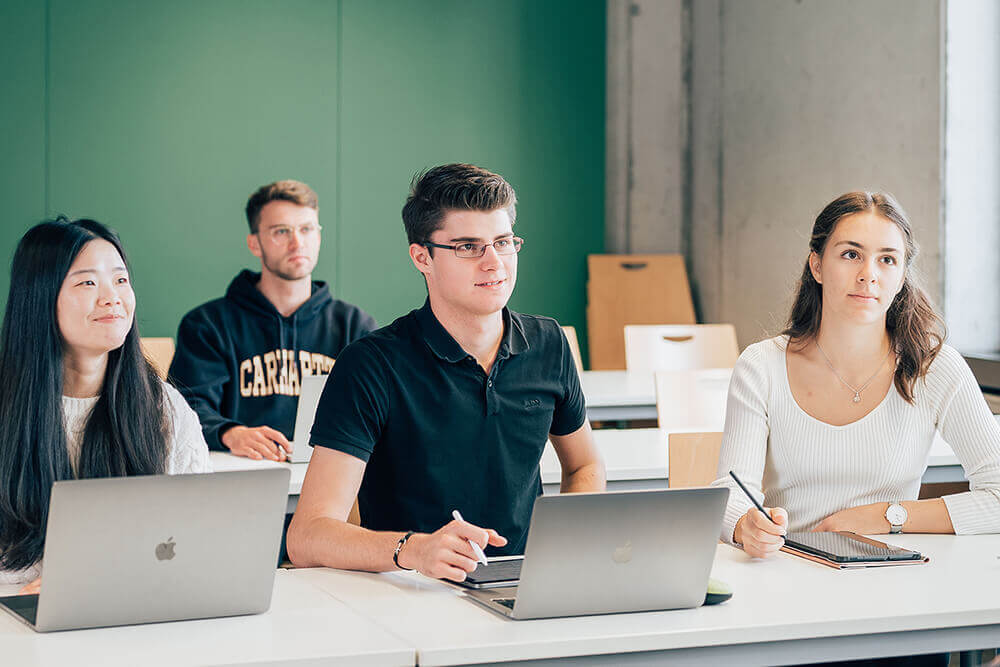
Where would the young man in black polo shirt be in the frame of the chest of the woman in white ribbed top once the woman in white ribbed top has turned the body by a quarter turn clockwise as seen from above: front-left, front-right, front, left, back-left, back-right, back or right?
front-left

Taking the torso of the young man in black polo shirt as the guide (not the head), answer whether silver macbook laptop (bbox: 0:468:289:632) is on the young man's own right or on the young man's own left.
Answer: on the young man's own right

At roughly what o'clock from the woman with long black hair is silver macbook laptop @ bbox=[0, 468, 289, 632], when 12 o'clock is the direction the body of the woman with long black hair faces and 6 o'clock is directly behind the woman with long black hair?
The silver macbook laptop is roughly at 1 o'clock from the woman with long black hair.

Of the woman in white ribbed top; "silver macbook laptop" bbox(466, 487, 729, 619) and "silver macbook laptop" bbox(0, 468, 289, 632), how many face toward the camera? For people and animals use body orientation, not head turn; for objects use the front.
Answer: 1

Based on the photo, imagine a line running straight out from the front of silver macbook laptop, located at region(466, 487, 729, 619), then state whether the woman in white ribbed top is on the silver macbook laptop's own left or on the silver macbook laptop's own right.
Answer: on the silver macbook laptop's own right

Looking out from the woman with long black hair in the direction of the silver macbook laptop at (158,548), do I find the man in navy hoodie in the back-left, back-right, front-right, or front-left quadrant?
back-left

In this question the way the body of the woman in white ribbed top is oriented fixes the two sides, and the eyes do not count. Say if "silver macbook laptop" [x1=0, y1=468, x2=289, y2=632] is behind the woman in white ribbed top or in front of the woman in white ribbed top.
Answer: in front

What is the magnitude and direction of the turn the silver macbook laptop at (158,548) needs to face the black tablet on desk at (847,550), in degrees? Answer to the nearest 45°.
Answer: approximately 135° to its right

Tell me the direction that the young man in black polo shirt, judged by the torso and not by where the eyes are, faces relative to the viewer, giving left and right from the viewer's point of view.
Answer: facing the viewer and to the right of the viewer

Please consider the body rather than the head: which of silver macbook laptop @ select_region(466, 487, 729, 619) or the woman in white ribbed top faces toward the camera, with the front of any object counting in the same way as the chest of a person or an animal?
the woman in white ribbed top

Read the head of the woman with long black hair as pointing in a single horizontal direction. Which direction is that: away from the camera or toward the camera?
toward the camera

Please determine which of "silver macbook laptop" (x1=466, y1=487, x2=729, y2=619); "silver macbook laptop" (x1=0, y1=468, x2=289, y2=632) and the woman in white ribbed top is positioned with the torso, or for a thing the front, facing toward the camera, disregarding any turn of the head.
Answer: the woman in white ribbed top

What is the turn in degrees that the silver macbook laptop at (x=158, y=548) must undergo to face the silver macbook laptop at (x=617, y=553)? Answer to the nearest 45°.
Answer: approximately 135° to its right

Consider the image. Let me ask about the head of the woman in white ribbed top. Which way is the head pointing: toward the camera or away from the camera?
toward the camera

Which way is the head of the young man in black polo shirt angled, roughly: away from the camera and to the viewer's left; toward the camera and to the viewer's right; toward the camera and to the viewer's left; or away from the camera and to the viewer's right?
toward the camera and to the viewer's right

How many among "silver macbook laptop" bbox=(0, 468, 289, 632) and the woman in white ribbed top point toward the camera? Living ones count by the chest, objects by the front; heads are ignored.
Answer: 1

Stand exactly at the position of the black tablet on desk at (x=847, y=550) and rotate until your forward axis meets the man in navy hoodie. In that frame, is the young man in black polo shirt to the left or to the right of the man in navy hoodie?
left

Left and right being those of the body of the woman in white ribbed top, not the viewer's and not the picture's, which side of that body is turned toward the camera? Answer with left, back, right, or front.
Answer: front

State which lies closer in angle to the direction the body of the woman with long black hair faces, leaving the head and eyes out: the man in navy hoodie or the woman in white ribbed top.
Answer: the woman in white ribbed top

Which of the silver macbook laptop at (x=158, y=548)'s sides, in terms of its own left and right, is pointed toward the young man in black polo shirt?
right

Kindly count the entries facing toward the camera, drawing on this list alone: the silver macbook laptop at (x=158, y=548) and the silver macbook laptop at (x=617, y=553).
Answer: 0
